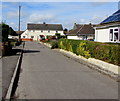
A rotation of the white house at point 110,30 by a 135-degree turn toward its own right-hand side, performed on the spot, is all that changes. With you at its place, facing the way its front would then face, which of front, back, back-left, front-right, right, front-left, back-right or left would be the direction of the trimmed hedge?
back
